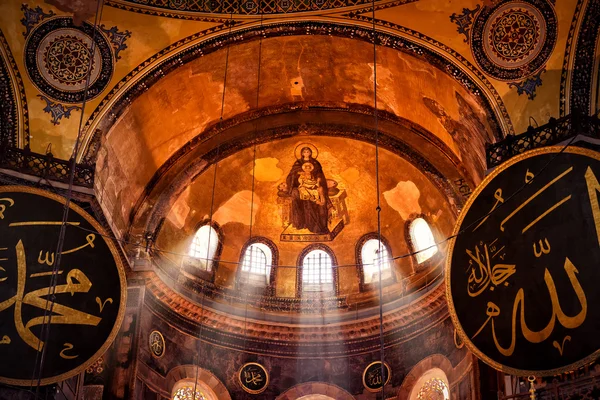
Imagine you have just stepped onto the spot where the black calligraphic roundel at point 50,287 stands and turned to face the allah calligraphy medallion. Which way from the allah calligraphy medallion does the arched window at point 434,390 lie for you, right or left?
left

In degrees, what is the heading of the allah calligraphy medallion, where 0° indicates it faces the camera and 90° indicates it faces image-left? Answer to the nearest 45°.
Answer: approximately 0°

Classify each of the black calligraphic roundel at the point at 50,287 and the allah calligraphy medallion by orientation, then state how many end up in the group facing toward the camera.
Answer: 2

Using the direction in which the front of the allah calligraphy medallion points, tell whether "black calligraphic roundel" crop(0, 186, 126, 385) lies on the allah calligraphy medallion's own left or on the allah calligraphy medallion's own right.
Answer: on the allah calligraphy medallion's own right

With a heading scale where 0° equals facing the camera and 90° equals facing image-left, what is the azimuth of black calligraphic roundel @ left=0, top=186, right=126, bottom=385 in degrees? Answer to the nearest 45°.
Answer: approximately 0°

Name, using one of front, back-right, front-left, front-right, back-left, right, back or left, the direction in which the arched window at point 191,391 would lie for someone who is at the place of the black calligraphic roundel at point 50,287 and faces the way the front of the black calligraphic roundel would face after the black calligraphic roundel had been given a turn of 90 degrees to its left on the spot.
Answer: front-left

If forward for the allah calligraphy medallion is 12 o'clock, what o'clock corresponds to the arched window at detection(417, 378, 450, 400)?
The arched window is roughly at 5 o'clock from the allah calligraphy medallion.

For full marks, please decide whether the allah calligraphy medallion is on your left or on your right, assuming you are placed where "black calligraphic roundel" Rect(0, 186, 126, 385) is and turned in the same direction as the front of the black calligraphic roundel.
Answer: on your left

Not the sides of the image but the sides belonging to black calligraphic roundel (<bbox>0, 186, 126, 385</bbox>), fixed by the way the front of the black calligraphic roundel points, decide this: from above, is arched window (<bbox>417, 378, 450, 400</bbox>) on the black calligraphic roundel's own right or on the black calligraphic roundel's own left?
on the black calligraphic roundel's own left

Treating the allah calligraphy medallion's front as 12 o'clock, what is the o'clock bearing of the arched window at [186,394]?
The arched window is roughly at 4 o'clock from the allah calligraphy medallion.

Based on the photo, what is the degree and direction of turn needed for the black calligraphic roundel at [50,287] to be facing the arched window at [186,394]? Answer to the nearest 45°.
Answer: approximately 135° to its left
